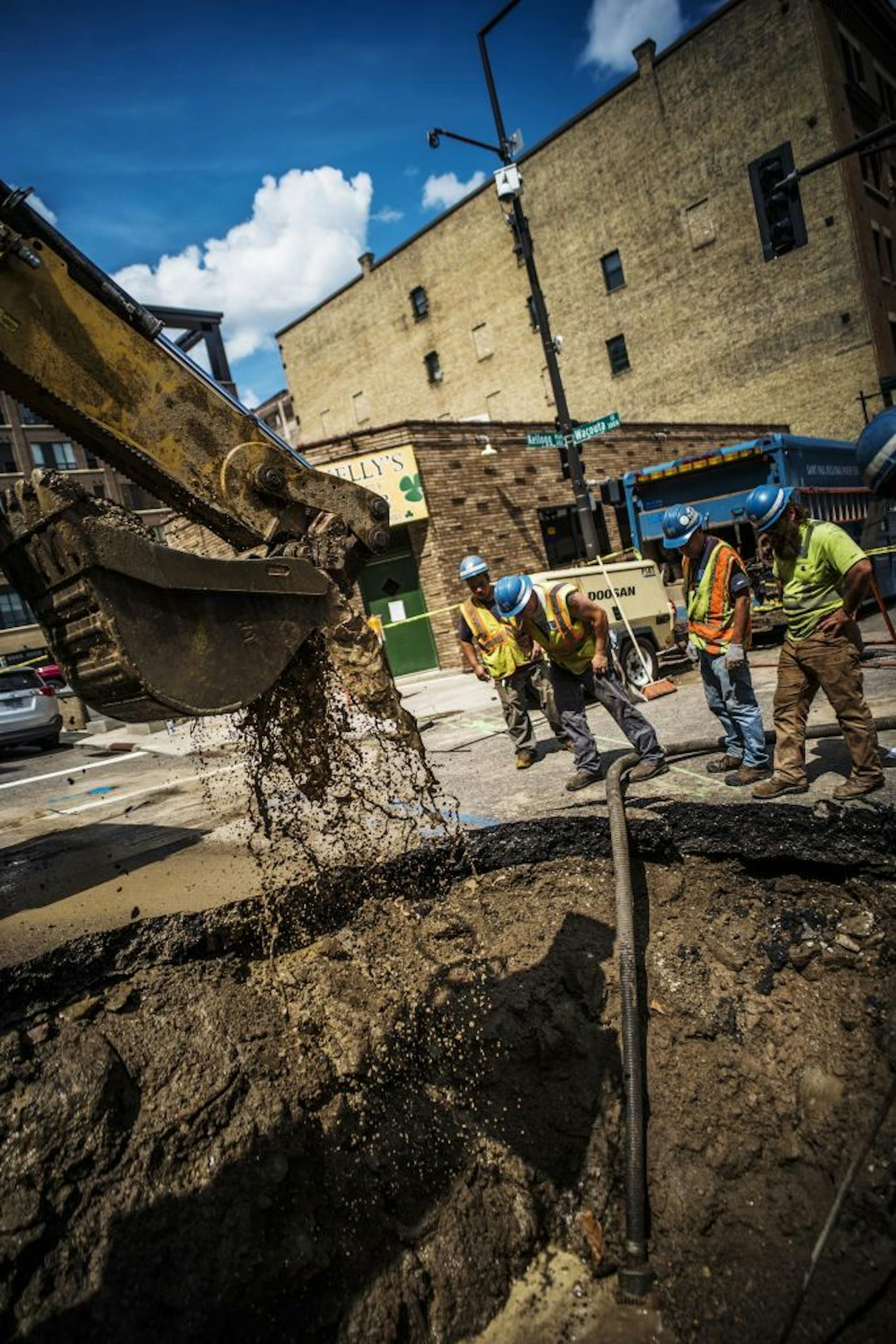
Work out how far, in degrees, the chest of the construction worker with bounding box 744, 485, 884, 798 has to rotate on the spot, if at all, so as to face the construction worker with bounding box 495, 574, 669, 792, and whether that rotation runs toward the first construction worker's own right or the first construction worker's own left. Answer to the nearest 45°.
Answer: approximately 45° to the first construction worker's own right

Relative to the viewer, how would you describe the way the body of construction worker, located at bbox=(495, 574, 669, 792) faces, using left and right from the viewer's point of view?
facing the viewer and to the left of the viewer

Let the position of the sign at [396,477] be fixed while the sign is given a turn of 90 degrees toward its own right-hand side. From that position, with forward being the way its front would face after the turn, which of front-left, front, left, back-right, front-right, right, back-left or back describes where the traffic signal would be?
back-left

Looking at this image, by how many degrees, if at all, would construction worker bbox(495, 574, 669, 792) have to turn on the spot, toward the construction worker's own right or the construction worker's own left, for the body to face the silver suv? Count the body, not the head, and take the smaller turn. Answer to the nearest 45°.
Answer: approximately 90° to the construction worker's own right

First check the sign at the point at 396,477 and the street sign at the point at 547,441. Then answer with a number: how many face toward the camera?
2

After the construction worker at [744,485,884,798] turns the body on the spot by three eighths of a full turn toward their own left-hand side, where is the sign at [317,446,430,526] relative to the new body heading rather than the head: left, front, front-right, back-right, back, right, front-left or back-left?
back-left

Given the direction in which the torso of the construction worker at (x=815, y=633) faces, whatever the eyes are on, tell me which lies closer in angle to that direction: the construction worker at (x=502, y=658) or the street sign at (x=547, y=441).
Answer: the construction worker

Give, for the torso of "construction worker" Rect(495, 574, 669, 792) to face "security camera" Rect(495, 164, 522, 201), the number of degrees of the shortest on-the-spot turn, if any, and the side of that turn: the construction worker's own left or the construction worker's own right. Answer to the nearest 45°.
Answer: approximately 135° to the construction worker's own right

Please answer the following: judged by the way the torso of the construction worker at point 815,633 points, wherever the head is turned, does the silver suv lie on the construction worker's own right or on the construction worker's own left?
on the construction worker's own right

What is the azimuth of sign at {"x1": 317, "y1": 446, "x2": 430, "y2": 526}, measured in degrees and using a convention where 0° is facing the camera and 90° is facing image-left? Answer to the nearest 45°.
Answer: approximately 0°

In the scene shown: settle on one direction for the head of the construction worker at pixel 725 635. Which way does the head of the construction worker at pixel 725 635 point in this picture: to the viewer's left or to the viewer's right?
to the viewer's left
